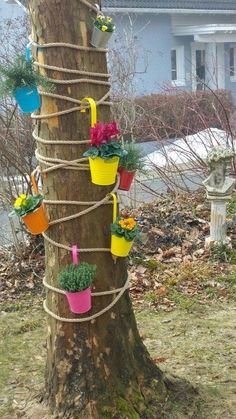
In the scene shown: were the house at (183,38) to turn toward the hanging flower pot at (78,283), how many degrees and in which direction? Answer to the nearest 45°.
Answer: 0° — it already faces it

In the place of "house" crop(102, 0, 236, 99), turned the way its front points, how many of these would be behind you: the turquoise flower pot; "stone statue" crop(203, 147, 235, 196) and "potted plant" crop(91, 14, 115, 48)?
0

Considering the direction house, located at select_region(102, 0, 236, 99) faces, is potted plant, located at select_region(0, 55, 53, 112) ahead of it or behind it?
ahead

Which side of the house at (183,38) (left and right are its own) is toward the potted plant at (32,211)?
front

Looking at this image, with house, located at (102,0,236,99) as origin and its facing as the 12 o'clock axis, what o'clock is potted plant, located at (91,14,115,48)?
The potted plant is roughly at 12 o'clock from the house.

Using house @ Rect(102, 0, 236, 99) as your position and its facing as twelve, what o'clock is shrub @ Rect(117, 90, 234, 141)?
The shrub is roughly at 12 o'clock from the house.

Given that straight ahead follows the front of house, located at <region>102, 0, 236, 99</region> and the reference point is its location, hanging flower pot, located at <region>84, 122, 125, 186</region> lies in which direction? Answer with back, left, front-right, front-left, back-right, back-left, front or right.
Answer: front

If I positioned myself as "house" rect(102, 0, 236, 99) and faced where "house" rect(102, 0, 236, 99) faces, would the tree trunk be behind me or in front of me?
in front

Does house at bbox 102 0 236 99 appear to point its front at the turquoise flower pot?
yes

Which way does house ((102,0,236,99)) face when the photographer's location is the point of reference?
facing the viewer

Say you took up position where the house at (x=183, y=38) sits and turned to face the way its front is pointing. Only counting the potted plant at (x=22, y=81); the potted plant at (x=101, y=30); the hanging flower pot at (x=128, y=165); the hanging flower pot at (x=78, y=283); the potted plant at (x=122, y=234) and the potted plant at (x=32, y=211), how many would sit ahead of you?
6

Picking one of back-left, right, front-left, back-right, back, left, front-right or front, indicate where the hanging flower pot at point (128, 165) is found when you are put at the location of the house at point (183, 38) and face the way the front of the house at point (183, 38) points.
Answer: front

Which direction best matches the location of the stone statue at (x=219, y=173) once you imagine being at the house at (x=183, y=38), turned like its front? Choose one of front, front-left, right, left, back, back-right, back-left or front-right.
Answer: front

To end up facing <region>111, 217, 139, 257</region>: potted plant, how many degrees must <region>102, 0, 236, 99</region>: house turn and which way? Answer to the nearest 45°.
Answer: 0° — it already faces it

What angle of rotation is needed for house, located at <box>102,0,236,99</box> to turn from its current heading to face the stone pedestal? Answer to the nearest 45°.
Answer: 0° — it already faces it

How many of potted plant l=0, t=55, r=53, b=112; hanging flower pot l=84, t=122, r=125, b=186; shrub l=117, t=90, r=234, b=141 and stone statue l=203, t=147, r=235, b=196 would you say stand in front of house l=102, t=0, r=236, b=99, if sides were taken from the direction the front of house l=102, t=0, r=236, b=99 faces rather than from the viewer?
4

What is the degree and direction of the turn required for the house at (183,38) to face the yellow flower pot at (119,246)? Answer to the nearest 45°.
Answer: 0° — it already faces it
